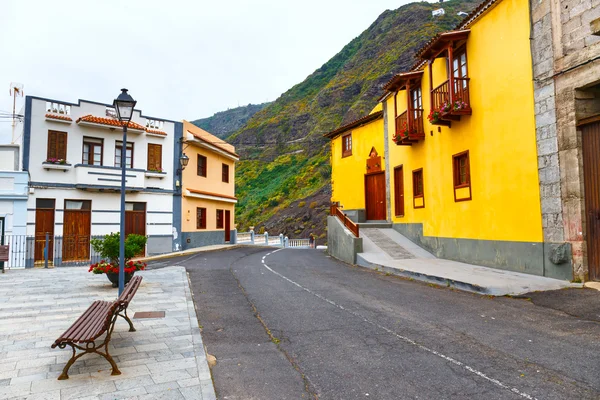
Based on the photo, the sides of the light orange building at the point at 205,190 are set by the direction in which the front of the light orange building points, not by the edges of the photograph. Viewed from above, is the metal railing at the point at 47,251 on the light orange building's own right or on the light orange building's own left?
on the light orange building's own right

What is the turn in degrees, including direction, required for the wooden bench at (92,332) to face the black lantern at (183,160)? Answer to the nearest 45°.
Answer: approximately 90° to its right

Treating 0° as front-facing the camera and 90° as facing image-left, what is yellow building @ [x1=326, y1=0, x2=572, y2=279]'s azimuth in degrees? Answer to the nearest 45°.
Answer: approximately 45°

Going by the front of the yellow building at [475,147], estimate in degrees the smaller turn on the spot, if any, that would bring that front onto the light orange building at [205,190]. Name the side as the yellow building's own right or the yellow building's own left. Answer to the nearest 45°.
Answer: approximately 90° to the yellow building's own right

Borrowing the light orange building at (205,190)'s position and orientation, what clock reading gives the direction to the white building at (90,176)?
The white building is roughly at 3 o'clock from the light orange building.

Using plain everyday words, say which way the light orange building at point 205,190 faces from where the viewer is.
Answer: facing the viewer and to the right of the viewer

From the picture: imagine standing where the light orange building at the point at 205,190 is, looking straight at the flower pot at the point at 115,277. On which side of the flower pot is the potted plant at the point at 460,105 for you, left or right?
left

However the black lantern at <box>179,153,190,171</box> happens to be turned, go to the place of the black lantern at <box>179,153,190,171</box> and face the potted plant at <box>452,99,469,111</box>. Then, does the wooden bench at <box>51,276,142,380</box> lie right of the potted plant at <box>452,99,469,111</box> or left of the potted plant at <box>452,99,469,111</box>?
right

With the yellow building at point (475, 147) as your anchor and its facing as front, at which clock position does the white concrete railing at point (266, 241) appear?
The white concrete railing is roughly at 3 o'clock from the yellow building.

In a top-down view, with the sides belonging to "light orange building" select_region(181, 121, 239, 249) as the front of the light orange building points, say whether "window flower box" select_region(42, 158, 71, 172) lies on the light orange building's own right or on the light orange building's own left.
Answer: on the light orange building's own right

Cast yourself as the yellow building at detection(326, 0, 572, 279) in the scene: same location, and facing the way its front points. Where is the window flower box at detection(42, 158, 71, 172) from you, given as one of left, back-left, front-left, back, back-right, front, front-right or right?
front-right

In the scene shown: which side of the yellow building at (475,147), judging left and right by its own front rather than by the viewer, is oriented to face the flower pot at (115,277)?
front

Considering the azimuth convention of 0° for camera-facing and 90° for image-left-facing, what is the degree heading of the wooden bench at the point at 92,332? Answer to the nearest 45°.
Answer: approximately 90°
